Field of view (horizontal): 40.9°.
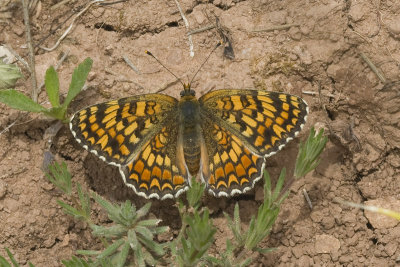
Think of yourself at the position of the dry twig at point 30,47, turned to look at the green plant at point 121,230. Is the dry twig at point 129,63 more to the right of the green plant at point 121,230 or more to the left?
left

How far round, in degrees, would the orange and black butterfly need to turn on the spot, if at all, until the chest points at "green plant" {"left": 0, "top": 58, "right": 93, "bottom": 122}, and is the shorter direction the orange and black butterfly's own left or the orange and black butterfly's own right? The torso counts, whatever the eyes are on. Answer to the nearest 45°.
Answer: approximately 90° to the orange and black butterfly's own left

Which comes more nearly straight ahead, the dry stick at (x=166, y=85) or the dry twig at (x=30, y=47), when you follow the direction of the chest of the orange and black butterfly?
the dry stick

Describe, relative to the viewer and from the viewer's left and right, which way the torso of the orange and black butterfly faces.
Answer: facing away from the viewer

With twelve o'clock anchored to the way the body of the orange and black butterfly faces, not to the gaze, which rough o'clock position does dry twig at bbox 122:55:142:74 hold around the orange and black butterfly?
The dry twig is roughly at 11 o'clock from the orange and black butterfly.

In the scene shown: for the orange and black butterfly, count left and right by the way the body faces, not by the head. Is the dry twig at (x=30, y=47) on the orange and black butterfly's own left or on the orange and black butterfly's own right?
on the orange and black butterfly's own left

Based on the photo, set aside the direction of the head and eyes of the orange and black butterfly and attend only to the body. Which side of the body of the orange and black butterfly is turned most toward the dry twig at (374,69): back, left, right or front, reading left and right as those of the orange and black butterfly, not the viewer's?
right

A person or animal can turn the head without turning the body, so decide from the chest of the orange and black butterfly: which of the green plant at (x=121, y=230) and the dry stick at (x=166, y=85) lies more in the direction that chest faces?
the dry stick

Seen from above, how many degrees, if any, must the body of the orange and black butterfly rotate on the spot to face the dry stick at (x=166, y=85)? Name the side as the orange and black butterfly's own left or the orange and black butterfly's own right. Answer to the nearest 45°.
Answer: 0° — it already faces it

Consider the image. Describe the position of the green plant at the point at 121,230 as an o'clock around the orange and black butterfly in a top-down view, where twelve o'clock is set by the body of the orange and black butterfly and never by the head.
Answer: The green plant is roughly at 8 o'clock from the orange and black butterfly.
